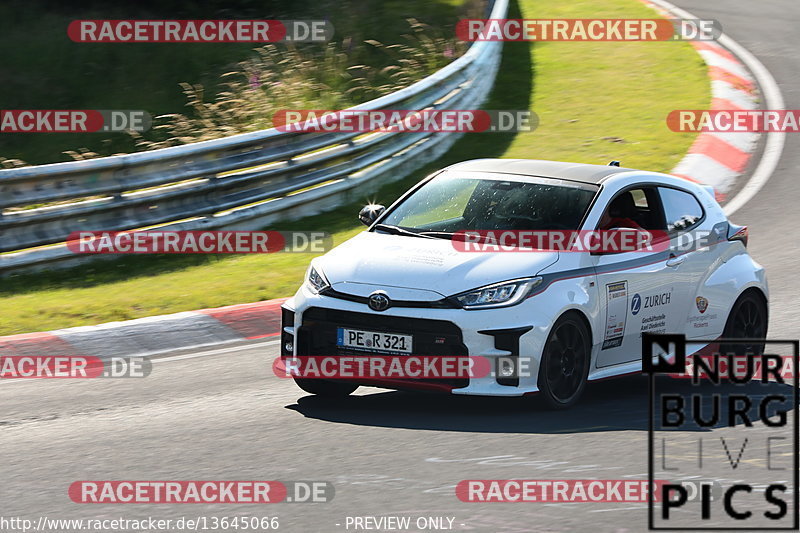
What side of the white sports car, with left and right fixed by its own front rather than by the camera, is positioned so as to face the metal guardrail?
right

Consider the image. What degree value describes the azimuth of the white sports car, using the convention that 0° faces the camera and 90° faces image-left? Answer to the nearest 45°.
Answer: approximately 45°
